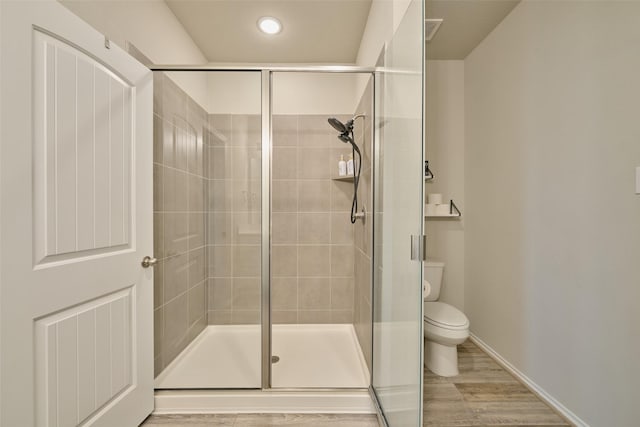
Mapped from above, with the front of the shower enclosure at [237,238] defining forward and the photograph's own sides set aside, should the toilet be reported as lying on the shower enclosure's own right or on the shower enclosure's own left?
on the shower enclosure's own left

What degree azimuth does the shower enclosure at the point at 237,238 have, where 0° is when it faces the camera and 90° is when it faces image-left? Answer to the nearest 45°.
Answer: approximately 0°

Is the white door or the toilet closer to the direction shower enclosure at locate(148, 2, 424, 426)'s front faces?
the white door

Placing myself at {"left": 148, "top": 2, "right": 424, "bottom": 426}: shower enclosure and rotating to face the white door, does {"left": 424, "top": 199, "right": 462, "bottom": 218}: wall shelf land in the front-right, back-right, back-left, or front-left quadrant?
back-left

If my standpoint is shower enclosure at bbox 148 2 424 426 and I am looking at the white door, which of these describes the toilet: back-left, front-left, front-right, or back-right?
back-left

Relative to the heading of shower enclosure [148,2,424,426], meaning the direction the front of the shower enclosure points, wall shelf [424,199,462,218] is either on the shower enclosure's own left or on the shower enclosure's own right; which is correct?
on the shower enclosure's own left
